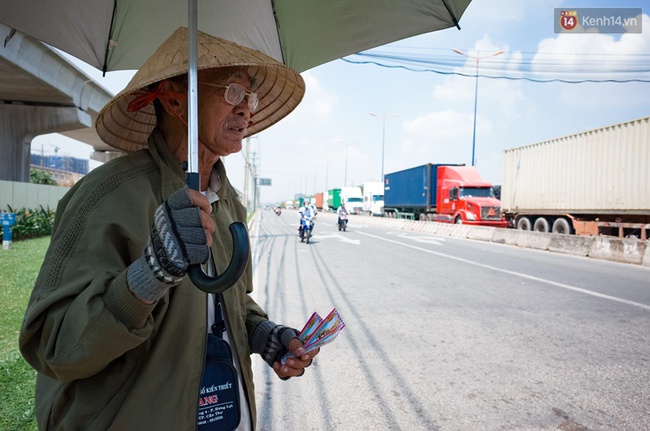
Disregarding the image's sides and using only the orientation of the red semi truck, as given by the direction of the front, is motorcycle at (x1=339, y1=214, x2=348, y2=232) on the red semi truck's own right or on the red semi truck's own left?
on the red semi truck's own right

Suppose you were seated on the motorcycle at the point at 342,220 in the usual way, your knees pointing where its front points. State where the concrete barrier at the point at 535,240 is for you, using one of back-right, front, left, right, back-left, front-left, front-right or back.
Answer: front-left

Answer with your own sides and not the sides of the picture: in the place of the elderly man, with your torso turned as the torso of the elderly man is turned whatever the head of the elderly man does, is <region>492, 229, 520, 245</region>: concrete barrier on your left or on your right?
on your left

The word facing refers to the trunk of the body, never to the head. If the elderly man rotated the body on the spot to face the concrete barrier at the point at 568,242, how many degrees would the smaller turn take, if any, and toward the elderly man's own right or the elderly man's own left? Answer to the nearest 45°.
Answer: approximately 90° to the elderly man's own left

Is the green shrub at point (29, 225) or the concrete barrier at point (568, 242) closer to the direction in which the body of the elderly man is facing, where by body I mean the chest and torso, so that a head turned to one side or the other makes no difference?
the concrete barrier

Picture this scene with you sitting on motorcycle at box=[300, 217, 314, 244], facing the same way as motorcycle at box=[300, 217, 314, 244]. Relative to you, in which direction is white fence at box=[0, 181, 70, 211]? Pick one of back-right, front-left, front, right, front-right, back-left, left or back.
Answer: right

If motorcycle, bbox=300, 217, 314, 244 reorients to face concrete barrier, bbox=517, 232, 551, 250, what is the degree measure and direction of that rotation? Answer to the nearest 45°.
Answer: approximately 90° to its left

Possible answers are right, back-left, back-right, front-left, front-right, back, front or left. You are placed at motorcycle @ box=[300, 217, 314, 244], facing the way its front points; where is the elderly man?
front

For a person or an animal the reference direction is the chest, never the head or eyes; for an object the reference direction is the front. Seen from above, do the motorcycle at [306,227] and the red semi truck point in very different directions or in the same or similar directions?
same or similar directions

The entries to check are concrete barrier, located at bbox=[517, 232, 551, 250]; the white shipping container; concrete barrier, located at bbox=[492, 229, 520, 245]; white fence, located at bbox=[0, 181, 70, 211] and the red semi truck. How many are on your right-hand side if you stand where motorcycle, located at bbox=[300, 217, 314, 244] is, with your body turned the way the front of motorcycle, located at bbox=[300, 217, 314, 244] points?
1

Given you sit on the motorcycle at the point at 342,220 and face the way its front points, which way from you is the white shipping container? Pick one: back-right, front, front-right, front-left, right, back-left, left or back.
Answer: front-left

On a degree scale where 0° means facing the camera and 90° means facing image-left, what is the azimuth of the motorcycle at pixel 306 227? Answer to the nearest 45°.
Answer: approximately 0°

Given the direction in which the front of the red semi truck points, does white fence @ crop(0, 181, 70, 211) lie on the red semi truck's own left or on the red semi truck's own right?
on the red semi truck's own right

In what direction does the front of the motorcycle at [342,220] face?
toward the camera

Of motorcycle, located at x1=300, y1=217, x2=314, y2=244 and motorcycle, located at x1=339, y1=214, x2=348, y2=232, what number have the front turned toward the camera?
2
